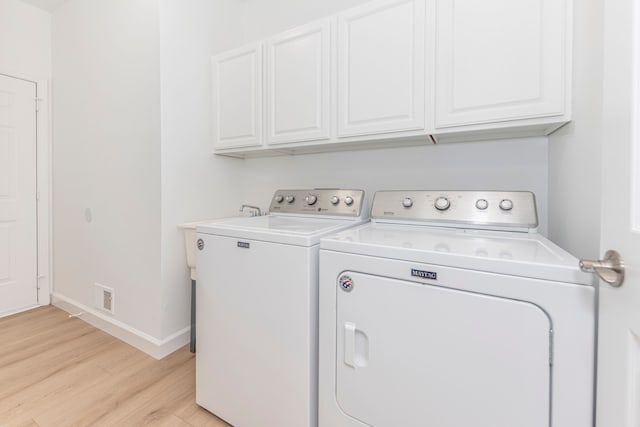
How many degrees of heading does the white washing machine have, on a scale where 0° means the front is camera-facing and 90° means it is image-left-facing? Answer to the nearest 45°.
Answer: approximately 45°

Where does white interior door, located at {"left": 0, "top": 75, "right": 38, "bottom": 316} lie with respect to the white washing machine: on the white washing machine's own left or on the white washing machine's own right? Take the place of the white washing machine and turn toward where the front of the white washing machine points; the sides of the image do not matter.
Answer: on the white washing machine's own right

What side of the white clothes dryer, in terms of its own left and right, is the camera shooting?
front

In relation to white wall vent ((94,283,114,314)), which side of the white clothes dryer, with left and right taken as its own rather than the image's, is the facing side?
right

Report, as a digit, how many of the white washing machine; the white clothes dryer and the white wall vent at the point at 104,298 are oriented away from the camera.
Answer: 0

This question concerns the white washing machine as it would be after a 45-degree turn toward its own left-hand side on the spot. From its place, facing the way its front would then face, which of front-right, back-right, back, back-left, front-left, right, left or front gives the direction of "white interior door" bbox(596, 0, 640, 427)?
front-left
